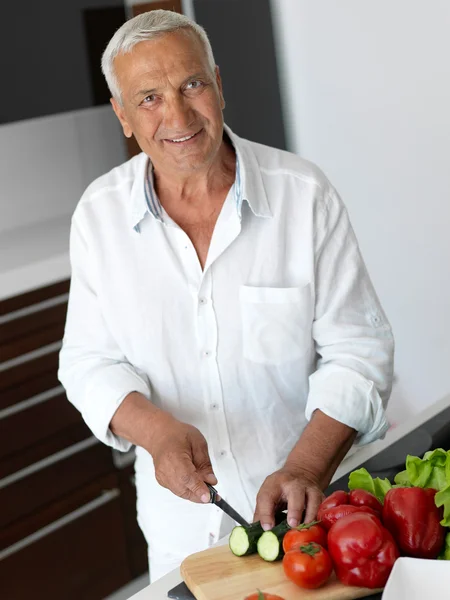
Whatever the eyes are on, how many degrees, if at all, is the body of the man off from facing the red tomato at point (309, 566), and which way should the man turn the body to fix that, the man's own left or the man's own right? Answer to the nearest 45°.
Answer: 0° — they already face it

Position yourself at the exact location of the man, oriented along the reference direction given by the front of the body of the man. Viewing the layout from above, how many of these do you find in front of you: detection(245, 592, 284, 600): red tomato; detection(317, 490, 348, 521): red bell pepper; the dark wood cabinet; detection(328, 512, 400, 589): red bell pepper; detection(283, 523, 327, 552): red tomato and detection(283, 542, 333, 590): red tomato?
5

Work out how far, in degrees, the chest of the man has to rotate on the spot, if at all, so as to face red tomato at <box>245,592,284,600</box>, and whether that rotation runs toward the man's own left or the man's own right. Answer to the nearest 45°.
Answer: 0° — they already face it

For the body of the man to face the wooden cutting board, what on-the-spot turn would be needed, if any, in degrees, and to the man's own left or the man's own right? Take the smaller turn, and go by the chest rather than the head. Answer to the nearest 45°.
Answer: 0° — they already face it

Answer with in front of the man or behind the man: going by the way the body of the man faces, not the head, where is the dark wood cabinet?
behind

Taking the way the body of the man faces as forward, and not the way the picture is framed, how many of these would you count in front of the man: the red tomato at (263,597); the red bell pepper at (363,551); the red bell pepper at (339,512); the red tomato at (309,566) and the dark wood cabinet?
4

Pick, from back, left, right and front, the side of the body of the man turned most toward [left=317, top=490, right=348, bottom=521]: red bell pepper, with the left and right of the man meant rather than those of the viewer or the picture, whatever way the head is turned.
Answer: front

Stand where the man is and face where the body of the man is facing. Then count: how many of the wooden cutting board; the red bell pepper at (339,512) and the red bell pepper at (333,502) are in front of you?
3

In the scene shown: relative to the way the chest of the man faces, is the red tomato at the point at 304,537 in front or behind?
in front

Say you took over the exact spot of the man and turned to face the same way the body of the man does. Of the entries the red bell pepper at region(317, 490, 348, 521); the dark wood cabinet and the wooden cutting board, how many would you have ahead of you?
2

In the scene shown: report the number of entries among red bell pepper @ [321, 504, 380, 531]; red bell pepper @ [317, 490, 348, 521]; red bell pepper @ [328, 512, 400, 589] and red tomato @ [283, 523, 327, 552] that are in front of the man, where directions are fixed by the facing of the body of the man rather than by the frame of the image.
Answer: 4

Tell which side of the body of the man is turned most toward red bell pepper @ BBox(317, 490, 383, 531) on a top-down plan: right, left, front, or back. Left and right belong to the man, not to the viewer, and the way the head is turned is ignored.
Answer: front

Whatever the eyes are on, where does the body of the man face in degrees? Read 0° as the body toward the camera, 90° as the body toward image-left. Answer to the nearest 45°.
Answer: approximately 0°
